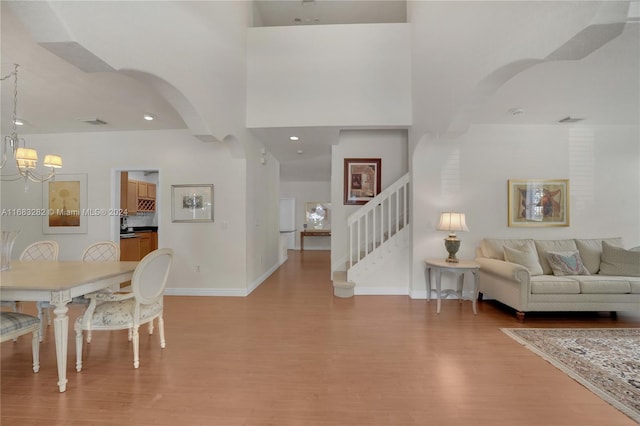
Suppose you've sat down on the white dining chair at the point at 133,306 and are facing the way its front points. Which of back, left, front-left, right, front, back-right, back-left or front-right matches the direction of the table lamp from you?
back-right

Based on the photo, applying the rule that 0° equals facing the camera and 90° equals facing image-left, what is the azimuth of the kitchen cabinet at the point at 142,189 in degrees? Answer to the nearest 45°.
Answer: approximately 0°

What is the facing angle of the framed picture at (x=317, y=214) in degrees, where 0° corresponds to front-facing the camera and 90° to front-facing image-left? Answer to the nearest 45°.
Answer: approximately 0°

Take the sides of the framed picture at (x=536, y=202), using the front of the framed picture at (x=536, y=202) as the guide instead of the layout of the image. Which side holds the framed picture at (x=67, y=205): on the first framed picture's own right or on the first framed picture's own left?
on the first framed picture's own right

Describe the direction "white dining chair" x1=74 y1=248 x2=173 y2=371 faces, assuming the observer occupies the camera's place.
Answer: facing away from the viewer and to the left of the viewer

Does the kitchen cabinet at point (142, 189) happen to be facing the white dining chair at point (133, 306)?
yes
